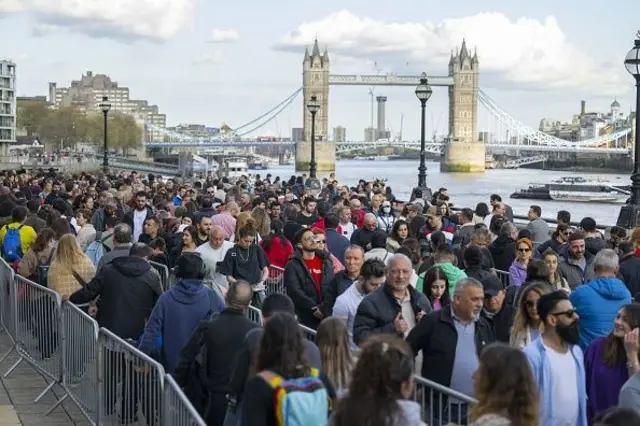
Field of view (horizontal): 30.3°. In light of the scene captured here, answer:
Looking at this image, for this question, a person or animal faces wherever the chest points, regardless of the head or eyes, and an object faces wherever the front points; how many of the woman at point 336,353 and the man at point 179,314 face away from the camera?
2

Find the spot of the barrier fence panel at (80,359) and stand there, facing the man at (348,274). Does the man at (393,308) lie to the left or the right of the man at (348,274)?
right

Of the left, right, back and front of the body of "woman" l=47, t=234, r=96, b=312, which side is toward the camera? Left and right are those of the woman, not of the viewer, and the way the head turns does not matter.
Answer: back

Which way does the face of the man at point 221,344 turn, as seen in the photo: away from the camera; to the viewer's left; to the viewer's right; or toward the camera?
away from the camera

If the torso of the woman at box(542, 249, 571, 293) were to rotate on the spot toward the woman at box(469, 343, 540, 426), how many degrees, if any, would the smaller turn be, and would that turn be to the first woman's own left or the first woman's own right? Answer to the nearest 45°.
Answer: approximately 45° to the first woman's own left

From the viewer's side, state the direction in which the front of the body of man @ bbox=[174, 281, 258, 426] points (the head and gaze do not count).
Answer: away from the camera

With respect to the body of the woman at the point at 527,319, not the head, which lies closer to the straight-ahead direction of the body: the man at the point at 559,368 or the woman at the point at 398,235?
the man

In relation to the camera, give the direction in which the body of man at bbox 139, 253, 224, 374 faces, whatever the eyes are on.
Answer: away from the camera

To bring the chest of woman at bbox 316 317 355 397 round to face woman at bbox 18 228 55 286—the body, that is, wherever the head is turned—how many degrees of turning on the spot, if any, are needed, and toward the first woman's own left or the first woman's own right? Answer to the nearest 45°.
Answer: approximately 45° to the first woman's own left

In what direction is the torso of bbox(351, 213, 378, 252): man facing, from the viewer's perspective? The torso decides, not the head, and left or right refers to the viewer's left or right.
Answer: facing the viewer and to the right of the viewer

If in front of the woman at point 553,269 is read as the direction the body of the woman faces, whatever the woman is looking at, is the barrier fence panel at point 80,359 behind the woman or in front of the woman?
in front

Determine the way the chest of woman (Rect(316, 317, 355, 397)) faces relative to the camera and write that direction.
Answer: away from the camera

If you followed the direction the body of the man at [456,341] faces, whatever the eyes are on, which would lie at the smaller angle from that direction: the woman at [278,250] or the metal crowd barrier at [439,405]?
the metal crowd barrier
